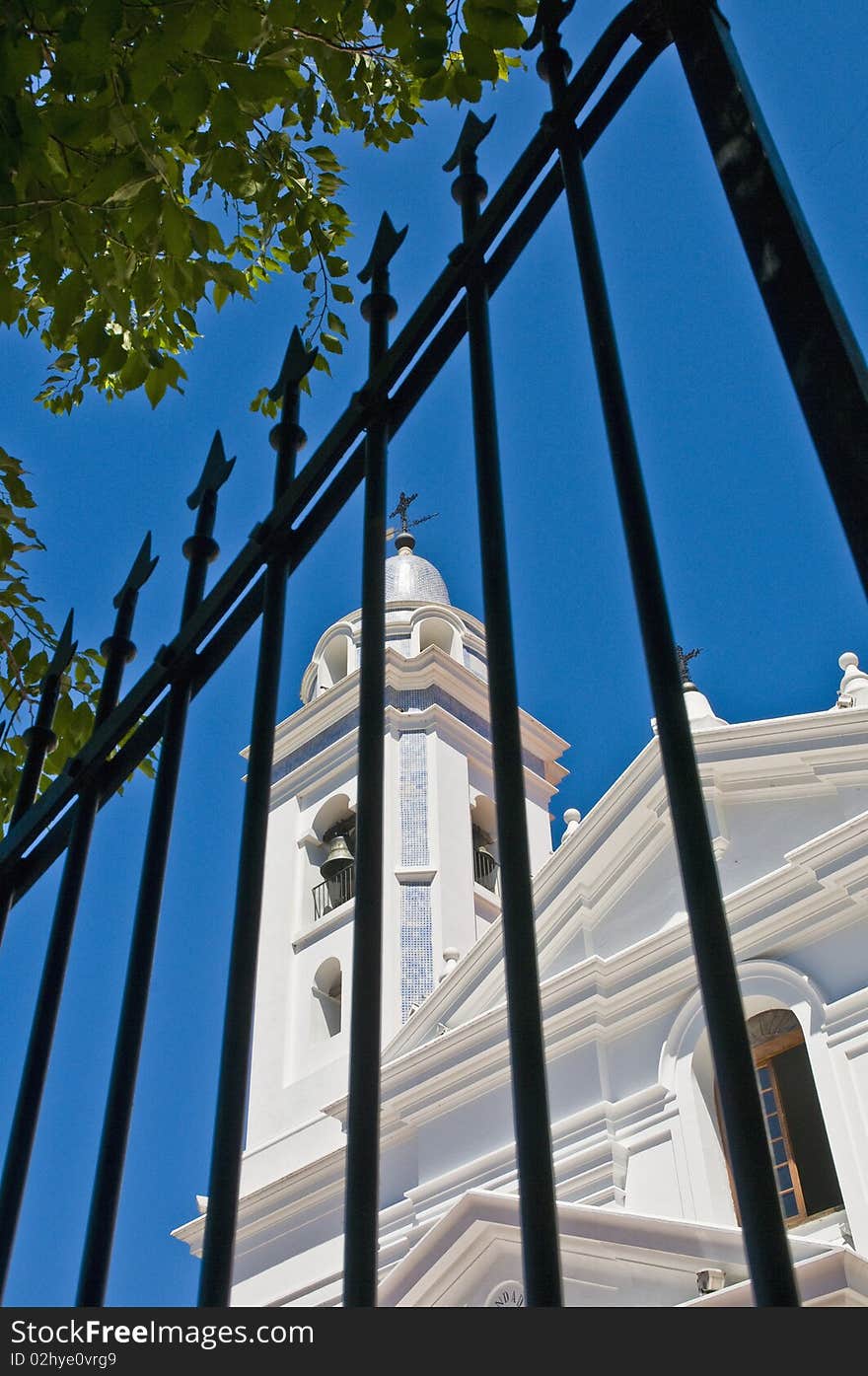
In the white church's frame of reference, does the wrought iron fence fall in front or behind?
in front

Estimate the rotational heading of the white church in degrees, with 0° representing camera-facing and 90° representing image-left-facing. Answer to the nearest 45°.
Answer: approximately 45°
